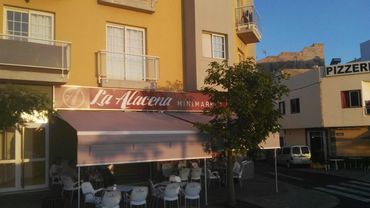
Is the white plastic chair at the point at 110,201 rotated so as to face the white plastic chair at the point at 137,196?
no

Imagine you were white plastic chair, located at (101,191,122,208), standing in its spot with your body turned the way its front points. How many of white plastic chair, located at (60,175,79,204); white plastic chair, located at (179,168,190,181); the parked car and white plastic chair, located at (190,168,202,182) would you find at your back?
0

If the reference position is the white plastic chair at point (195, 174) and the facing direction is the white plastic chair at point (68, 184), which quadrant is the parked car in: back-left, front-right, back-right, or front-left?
back-right

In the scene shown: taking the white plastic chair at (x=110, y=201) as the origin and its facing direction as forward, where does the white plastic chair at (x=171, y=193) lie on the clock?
the white plastic chair at (x=171, y=193) is roughly at 2 o'clock from the white plastic chair at (x=110, y=201).

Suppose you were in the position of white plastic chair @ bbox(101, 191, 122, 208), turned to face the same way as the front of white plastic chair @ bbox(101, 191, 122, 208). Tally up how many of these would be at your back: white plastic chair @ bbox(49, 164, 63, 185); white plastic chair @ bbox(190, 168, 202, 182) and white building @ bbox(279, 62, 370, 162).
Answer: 0

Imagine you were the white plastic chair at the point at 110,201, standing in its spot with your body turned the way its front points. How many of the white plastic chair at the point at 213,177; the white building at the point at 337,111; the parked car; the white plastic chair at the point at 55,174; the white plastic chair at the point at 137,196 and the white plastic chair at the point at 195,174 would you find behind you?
0

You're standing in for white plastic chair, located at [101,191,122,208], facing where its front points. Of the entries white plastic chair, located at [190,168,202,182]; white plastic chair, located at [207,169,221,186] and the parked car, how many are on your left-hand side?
0

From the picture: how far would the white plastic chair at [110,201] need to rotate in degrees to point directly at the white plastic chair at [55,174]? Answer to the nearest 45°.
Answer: approximately 45° to its left

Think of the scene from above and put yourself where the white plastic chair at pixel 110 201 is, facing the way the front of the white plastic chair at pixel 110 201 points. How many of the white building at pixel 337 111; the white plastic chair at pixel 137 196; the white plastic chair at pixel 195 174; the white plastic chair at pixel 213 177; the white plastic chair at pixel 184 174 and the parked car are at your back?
0

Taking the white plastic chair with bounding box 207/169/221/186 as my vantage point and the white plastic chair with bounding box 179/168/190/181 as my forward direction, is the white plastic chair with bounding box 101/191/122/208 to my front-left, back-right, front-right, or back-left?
front-left

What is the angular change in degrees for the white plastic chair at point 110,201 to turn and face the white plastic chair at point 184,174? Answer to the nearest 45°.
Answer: approximately 45° to its right

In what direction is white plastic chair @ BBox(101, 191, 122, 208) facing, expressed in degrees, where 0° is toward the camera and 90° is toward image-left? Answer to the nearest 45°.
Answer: approximately 180°
